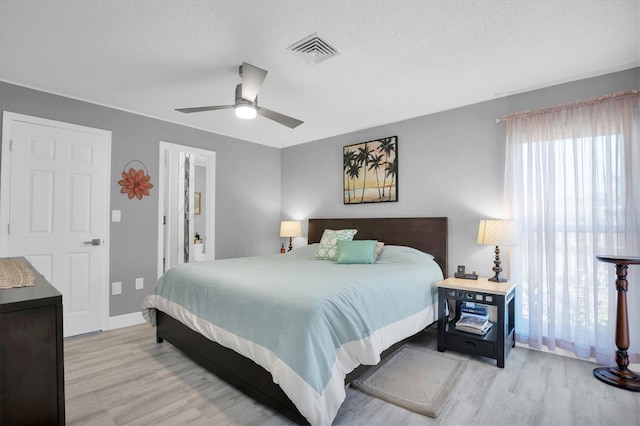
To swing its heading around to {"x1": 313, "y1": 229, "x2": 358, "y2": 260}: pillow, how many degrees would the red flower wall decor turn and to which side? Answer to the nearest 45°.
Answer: approximately 45° to its left

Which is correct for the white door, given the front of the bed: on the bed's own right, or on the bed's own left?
on the bed's own right

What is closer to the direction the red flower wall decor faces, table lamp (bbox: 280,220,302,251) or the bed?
the bed

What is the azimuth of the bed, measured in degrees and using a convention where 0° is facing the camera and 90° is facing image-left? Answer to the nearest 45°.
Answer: approximately 45°

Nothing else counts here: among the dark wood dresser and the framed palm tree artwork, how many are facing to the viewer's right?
1

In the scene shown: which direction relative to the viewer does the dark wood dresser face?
to the viewer's right
